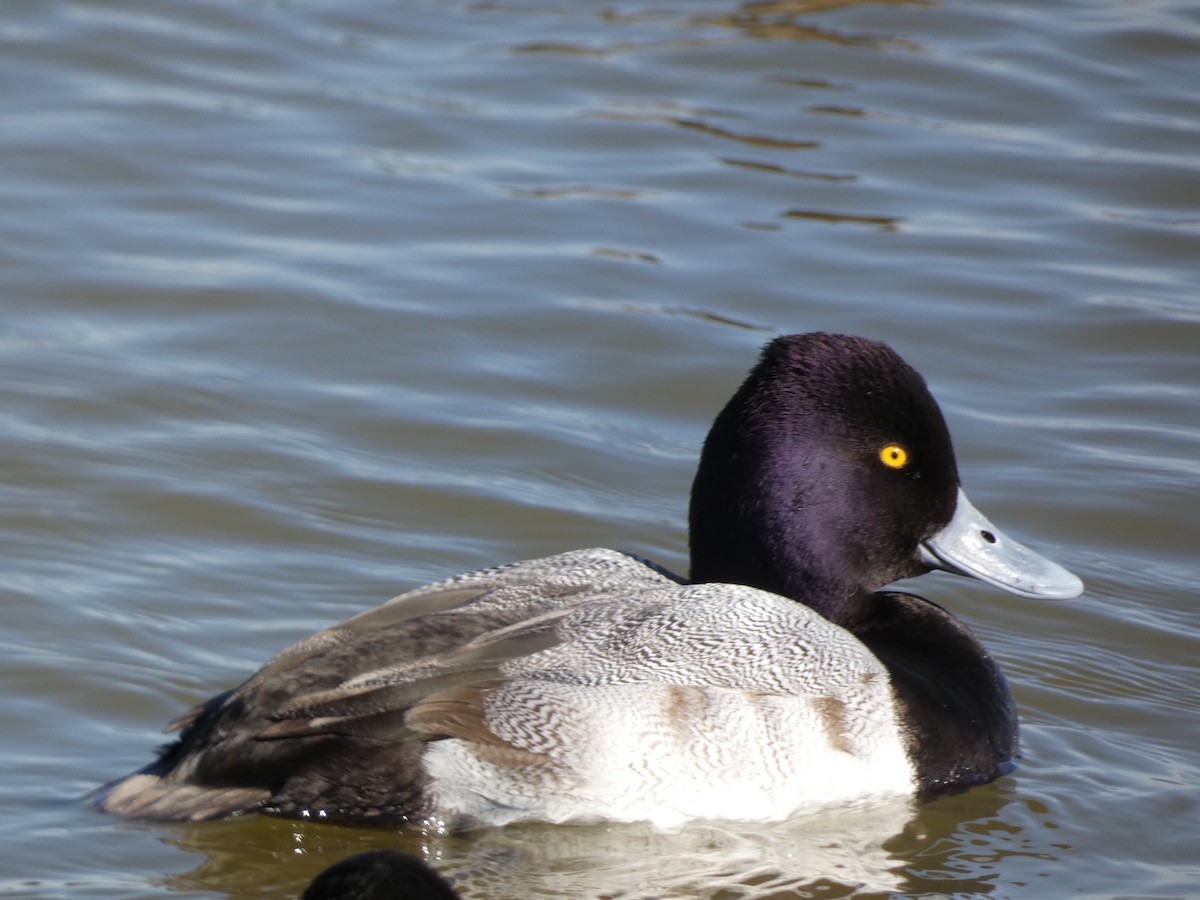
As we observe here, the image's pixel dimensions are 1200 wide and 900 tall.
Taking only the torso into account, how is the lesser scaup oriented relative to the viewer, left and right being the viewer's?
facing to the right of the viewer

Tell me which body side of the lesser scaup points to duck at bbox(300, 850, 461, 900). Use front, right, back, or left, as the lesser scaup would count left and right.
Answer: right
